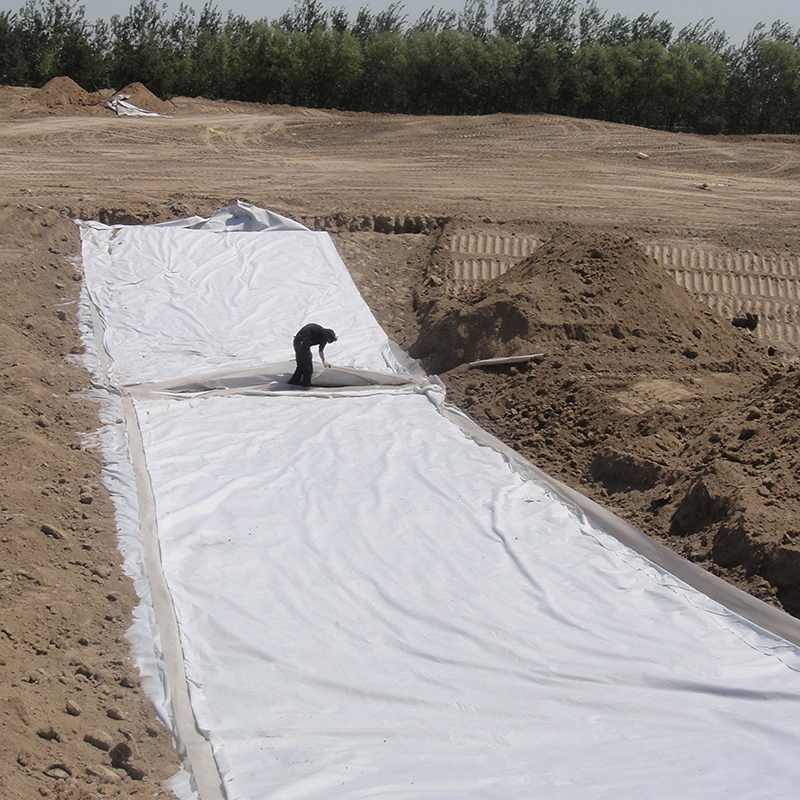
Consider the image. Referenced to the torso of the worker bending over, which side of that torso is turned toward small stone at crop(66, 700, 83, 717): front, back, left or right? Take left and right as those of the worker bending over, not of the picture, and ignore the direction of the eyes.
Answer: right

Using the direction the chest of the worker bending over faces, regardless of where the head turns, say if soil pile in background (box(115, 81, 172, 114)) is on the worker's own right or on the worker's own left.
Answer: on the worker's own left

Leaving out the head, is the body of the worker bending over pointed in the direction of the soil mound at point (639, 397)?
yes

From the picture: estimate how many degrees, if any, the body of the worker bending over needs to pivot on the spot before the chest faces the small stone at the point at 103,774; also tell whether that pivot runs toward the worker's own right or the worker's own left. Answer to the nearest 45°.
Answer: approximately 90° to the worker's own right

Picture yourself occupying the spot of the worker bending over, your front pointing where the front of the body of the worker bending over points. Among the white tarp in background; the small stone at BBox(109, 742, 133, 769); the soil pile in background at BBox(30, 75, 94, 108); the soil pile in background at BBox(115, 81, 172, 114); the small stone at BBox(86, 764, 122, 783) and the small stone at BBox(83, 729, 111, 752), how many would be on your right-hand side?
3

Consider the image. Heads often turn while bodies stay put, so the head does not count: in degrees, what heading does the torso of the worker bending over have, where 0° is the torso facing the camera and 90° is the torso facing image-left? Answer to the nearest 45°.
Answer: approximately 270°

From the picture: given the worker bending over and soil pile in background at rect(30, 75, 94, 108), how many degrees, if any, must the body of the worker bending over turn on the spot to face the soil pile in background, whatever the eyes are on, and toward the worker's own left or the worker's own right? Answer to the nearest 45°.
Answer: approximately 90° to the worker's own left

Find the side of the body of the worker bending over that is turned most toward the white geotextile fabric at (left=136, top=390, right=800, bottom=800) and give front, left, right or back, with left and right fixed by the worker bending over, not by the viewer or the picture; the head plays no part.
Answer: right

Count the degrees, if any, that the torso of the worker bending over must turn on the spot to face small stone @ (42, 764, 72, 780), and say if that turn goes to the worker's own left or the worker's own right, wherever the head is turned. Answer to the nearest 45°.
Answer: approximately 90° to the worker's own right
